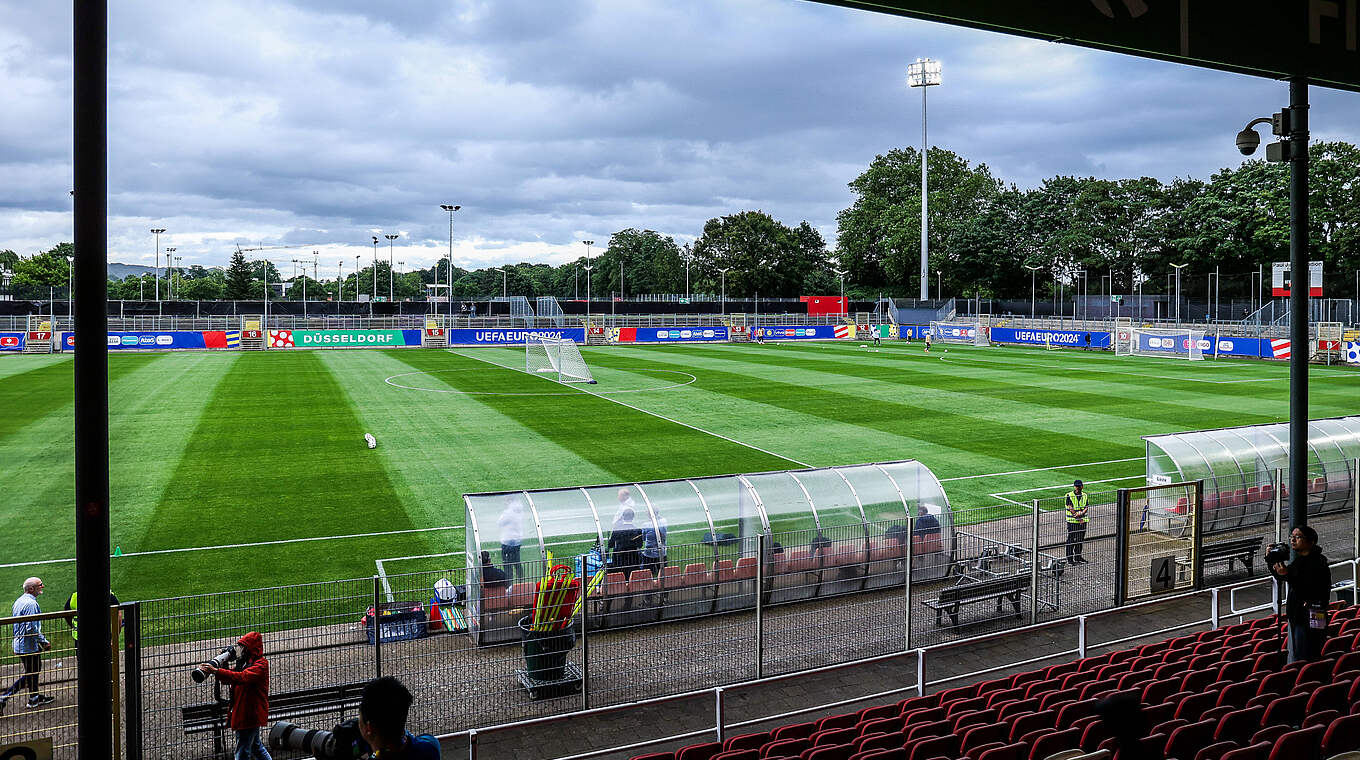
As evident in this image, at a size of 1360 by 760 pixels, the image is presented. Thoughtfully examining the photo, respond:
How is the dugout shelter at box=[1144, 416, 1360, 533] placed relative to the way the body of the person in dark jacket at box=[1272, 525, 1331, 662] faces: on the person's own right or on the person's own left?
on the person's own right

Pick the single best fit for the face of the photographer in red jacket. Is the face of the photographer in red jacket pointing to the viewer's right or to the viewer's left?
to the viewer's left

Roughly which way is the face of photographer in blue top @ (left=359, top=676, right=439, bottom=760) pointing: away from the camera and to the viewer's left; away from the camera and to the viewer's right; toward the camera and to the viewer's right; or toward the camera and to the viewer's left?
away from the camera and to the viewer's left

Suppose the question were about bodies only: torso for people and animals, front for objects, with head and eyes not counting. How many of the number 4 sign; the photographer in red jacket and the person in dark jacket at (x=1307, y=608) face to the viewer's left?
2

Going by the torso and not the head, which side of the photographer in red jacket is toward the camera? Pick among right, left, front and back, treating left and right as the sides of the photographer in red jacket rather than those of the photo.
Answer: left

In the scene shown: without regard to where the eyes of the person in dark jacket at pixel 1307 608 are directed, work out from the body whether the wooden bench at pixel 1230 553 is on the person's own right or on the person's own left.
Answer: on the person's own right

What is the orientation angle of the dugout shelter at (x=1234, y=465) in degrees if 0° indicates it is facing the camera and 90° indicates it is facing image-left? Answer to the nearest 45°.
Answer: approximately 135°

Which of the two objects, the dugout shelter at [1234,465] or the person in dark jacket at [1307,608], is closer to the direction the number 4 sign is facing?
the person in dark jacket

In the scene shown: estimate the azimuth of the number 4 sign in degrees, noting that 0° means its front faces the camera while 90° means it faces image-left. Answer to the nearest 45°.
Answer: approximately 315°

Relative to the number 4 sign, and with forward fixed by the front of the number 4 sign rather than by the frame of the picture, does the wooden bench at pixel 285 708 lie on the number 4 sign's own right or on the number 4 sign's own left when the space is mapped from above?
on the number 4 sign's own right

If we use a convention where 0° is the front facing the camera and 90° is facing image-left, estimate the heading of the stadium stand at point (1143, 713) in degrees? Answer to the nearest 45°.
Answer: approximately 135°
